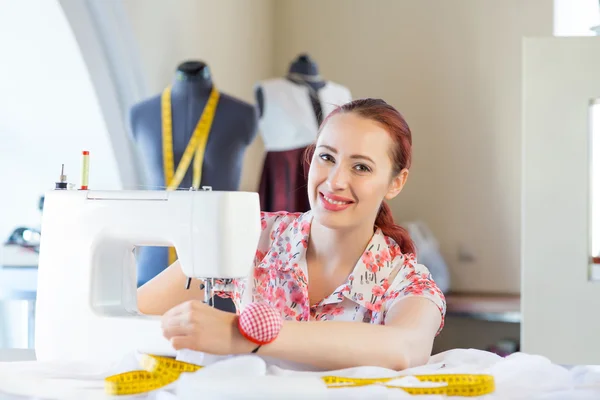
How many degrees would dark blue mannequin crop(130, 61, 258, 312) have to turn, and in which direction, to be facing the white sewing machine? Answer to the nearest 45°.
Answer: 0° — it already faces it

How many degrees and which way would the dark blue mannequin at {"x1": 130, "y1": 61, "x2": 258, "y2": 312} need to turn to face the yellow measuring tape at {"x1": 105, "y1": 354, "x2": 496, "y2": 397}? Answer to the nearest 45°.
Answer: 0° — it already faces it
